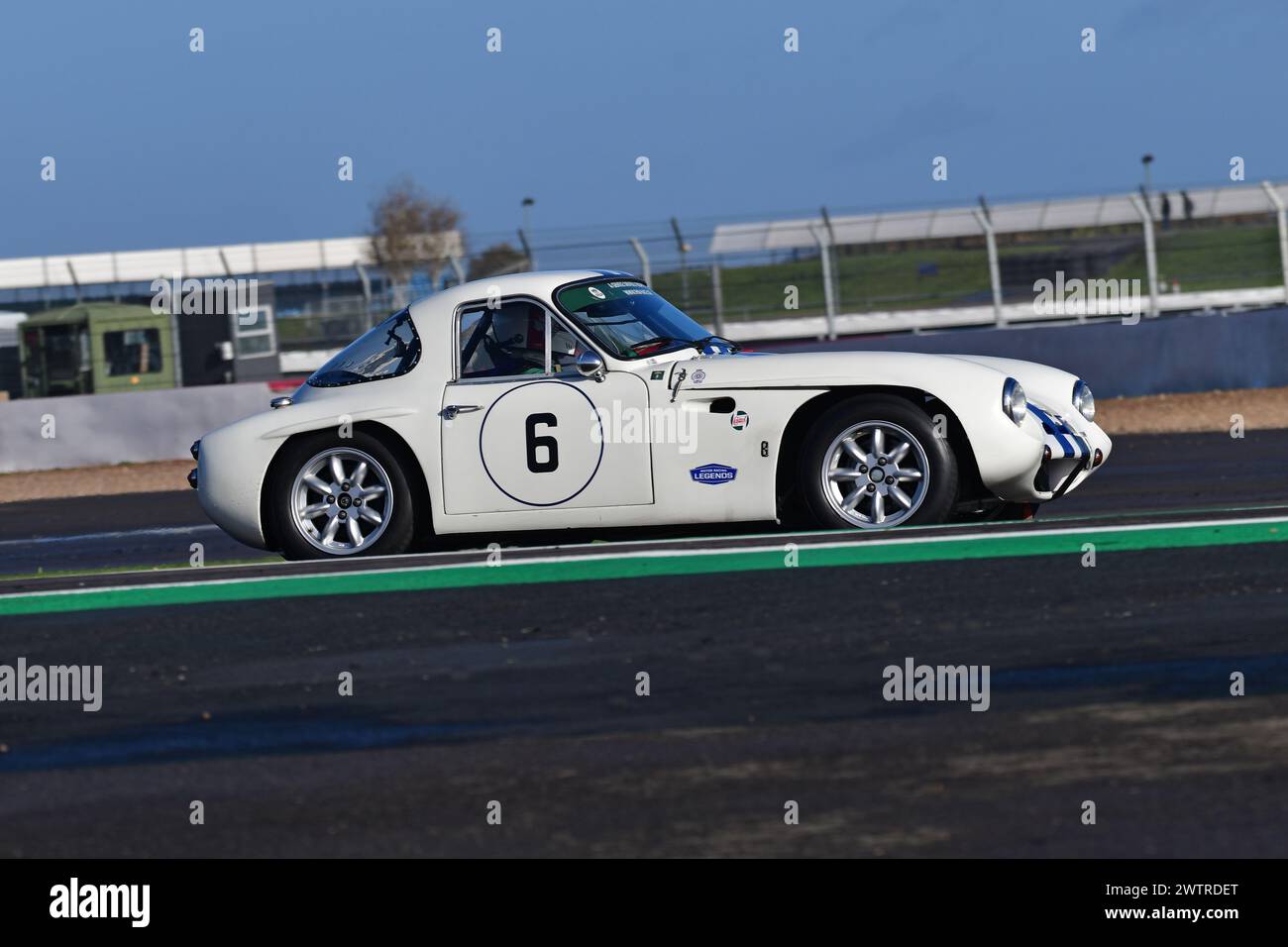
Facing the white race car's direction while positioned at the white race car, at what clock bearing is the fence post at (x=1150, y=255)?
The fence post is roughly at 10 o'clock from the white race car.

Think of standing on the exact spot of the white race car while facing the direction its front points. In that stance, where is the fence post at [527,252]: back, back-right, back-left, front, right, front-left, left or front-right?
left

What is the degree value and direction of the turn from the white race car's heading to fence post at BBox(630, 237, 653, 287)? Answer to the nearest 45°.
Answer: approximately 90° to its left

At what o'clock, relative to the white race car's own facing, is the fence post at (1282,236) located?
The fence post is roughly at 10 o'clock from the white race car.

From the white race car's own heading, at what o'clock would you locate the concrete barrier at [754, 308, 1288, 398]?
The concrete barrier is roughly at 10 o'clock from the white race car.

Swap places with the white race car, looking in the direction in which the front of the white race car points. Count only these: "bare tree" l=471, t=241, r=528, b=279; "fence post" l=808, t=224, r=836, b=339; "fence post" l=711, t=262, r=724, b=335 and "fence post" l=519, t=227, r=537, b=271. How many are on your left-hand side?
4

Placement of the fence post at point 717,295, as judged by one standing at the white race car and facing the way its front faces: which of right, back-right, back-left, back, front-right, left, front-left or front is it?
left

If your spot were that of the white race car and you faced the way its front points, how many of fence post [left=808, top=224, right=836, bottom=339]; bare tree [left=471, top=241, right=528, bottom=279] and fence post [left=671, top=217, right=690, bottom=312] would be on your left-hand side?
3

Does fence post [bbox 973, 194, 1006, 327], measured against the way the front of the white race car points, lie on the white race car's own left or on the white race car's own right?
on the white race car's own left

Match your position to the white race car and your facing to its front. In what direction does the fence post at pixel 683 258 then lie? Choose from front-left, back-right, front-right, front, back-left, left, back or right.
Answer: left

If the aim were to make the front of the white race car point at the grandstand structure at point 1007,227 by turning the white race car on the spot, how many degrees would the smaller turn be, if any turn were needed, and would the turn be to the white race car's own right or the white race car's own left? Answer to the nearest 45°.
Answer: approximately 90° to the white race car's own left

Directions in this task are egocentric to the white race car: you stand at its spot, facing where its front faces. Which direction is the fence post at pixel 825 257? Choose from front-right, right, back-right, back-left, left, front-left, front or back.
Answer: left

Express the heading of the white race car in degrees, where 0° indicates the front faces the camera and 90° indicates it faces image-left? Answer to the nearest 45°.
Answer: approximately 270°

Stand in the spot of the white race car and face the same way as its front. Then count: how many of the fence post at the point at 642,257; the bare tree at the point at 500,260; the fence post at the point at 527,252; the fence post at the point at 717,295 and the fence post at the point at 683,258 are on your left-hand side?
5

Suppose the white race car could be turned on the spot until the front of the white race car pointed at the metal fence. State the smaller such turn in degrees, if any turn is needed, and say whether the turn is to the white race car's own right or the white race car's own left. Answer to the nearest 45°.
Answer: approximately 90° to the white race car's own left

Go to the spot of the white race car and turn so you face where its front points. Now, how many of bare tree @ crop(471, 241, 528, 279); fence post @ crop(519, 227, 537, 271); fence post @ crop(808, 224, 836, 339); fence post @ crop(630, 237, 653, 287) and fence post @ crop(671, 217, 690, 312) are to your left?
5
